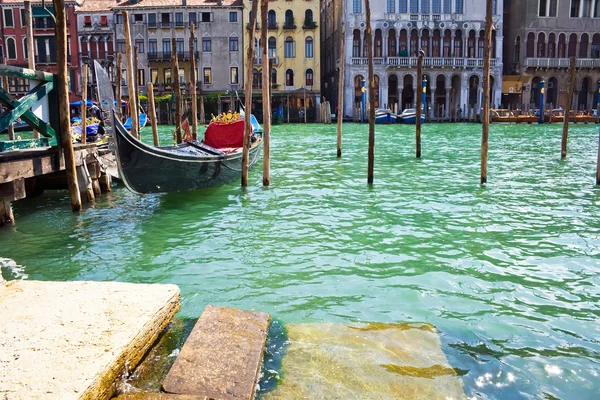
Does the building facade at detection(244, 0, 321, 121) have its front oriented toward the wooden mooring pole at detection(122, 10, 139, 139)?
yes

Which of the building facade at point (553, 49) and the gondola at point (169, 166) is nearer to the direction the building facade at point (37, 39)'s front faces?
the gondola

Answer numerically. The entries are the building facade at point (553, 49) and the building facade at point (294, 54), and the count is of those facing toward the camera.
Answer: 2

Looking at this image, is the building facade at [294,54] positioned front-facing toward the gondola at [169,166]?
yes

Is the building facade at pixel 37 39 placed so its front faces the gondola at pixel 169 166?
yes

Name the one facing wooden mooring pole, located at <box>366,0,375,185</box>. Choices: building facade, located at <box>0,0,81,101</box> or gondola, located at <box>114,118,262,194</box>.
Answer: the building facade

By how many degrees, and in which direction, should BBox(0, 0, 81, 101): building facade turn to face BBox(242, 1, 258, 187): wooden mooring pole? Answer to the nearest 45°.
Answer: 0° — it already faces it

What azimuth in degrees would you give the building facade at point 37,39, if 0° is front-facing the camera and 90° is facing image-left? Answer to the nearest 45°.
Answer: approximately 0°

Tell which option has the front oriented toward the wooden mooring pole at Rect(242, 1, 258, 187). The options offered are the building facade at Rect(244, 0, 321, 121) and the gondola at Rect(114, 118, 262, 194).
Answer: the building facade

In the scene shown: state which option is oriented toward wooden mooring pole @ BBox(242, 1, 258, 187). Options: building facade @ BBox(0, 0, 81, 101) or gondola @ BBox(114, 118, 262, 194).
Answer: the building facade
